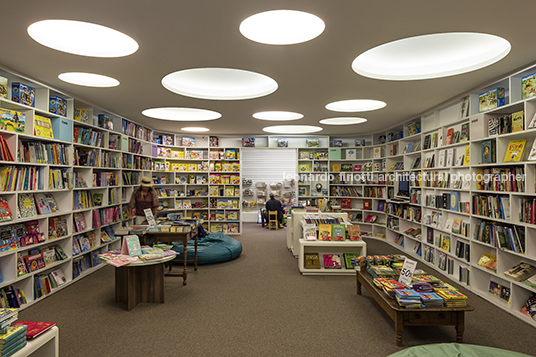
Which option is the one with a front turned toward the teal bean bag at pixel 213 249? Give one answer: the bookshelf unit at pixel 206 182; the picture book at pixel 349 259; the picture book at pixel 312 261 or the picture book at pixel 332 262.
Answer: the bookshelf unit

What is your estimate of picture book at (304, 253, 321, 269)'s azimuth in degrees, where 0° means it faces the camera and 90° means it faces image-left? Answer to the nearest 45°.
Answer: approximately 0°

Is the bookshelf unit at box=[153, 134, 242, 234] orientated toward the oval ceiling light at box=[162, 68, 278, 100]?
yes

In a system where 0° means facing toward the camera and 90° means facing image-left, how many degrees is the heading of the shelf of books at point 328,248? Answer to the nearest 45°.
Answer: approximately 0°

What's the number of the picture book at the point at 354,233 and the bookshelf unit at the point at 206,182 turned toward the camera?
2

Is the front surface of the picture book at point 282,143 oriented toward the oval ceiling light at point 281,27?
yes

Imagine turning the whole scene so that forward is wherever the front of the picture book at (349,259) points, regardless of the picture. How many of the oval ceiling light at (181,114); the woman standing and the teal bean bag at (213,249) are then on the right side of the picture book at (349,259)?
3

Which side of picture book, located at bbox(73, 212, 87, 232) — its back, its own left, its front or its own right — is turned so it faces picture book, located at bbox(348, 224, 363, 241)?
front

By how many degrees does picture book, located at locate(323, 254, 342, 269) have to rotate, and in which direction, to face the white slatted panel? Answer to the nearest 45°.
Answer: approximately 135° to its right

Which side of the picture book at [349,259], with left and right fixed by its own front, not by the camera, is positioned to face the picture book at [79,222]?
right
